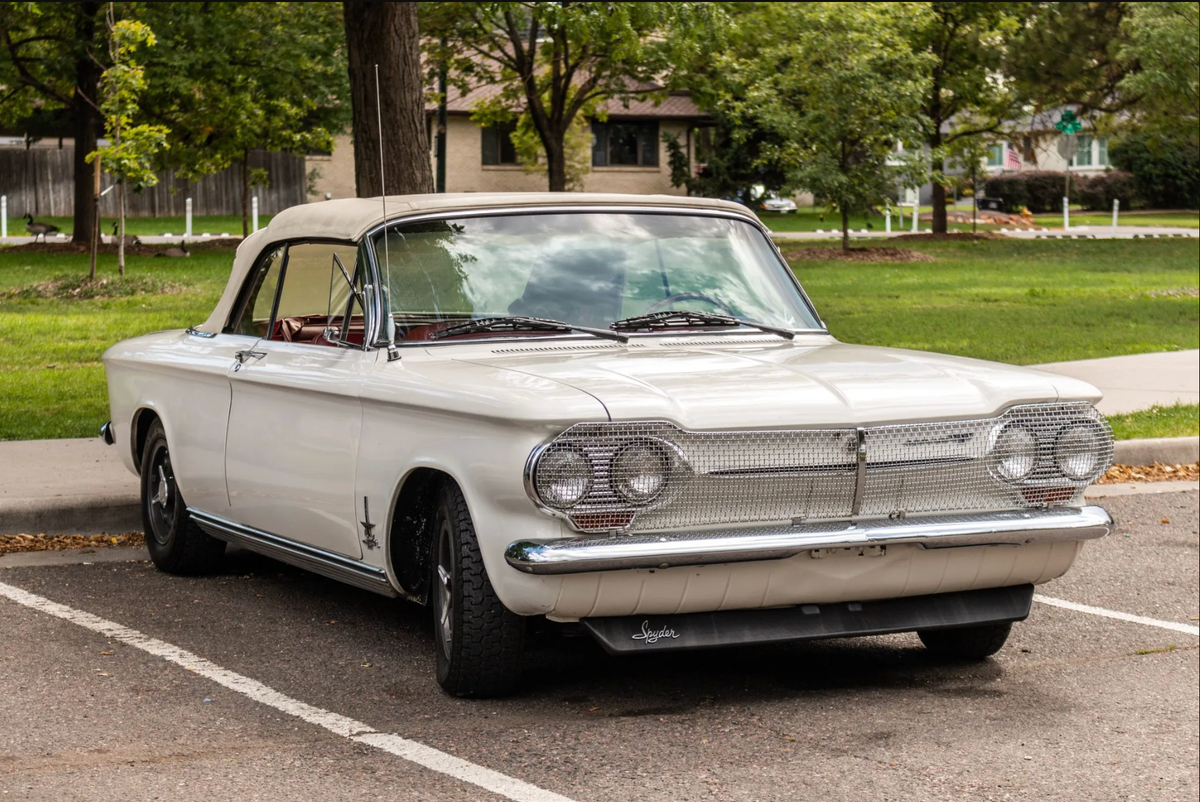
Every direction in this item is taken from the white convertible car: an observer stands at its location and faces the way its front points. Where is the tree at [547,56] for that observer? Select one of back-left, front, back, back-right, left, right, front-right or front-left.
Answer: back-left

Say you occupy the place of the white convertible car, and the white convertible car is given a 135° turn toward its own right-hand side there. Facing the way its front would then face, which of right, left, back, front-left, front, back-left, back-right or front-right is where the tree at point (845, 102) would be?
right

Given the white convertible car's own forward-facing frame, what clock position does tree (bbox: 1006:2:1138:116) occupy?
The tree is roughly at 8 o'clock from the white convertible car.

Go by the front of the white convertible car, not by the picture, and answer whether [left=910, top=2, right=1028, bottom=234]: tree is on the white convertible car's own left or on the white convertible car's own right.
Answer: on the white convertible car's own left

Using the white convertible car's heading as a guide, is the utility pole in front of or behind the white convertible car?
behind

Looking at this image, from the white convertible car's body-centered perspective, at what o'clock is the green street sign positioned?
The green street sign is roughly at 8 o'clock from the white convertible car.

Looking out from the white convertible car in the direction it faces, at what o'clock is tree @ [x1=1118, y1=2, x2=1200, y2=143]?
The tree is roughly at 8 o'clock from the white convertible car.

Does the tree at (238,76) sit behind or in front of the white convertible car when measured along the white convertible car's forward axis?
behind

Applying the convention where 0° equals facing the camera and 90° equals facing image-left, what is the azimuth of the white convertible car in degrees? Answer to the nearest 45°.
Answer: approximately 315°

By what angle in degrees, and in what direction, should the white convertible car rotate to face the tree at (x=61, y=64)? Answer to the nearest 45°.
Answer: approximately 135° to its left
